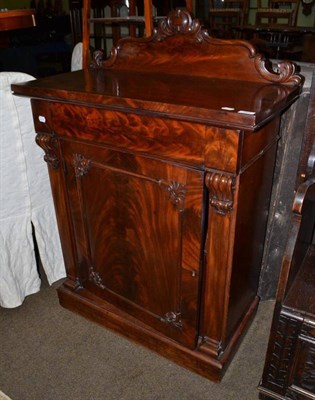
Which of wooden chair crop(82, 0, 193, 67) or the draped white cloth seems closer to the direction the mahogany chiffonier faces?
the draped white cloth

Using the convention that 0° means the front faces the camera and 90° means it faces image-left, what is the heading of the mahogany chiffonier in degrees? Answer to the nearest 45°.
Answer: approximately 45°

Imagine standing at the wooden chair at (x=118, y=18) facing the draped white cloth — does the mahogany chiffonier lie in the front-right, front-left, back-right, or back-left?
front-left

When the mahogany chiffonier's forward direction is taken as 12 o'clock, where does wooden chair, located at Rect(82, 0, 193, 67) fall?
The wooden chair is roughly at 4 o'clock from the mahogany chiffonier.

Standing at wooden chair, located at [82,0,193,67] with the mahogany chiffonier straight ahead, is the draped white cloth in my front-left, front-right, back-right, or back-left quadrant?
front-right

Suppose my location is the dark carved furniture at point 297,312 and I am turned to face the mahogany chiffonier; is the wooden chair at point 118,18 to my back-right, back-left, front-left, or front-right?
front-right

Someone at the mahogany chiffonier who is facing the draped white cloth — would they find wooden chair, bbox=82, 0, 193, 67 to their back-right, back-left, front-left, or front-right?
front-right

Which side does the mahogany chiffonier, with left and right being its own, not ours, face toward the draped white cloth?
right
